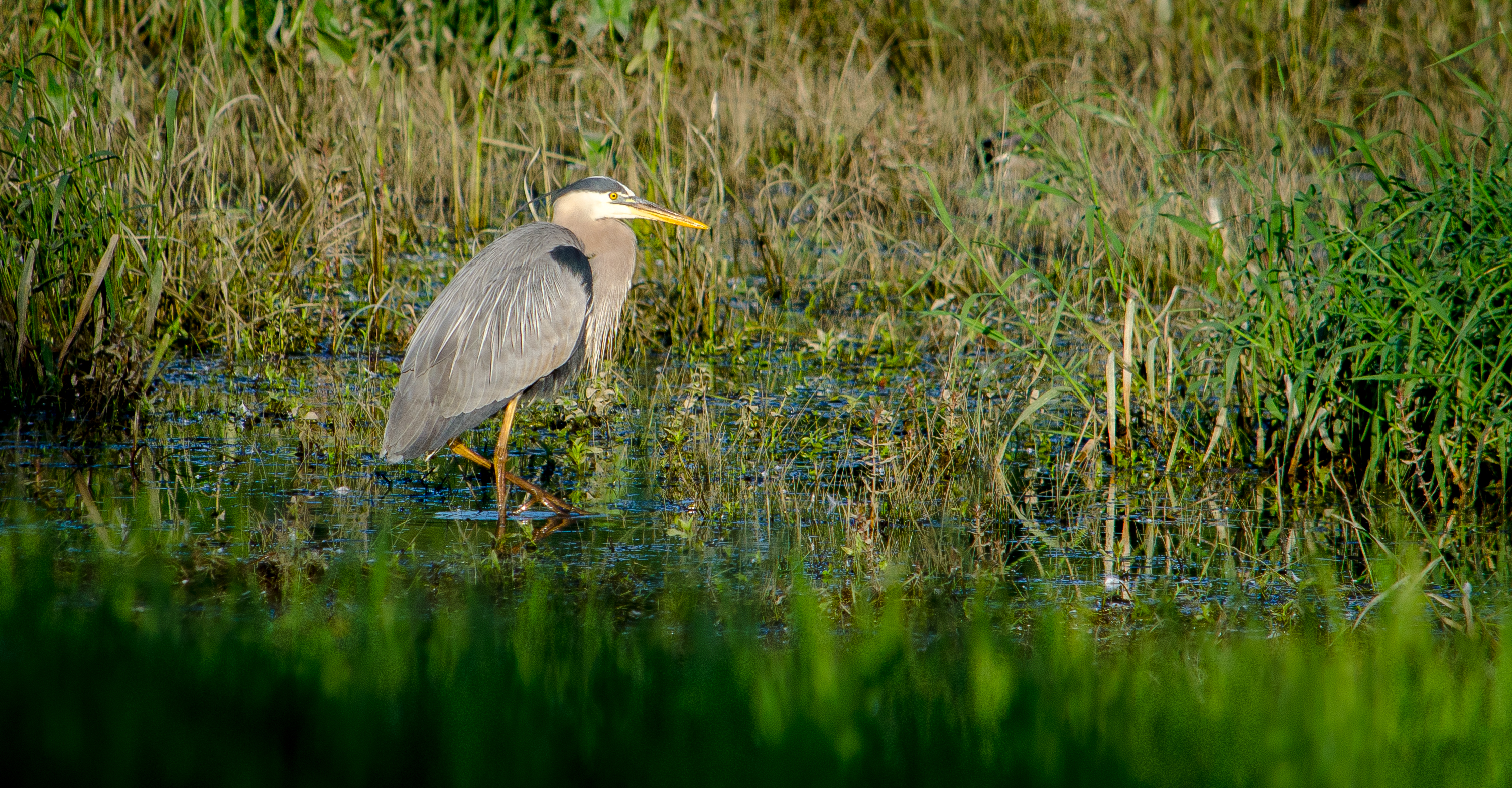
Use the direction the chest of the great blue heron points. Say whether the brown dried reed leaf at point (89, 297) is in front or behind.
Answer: behind

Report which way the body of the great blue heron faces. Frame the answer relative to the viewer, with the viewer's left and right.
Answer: facing to the right of the viewer

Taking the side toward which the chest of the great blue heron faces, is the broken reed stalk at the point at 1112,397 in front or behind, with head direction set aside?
in front
